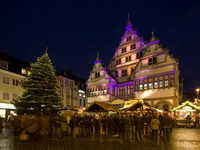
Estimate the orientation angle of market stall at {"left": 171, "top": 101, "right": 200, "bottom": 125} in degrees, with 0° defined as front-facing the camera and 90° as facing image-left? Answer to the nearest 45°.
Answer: approximately 0°

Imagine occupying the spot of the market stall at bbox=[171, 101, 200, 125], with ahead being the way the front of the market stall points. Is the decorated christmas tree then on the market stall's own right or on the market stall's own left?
on the market stall's own right

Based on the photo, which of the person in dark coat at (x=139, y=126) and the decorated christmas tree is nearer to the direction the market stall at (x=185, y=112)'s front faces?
the person in dark coat

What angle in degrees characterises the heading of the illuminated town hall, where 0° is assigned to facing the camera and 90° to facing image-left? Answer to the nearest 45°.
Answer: approximately 45°
